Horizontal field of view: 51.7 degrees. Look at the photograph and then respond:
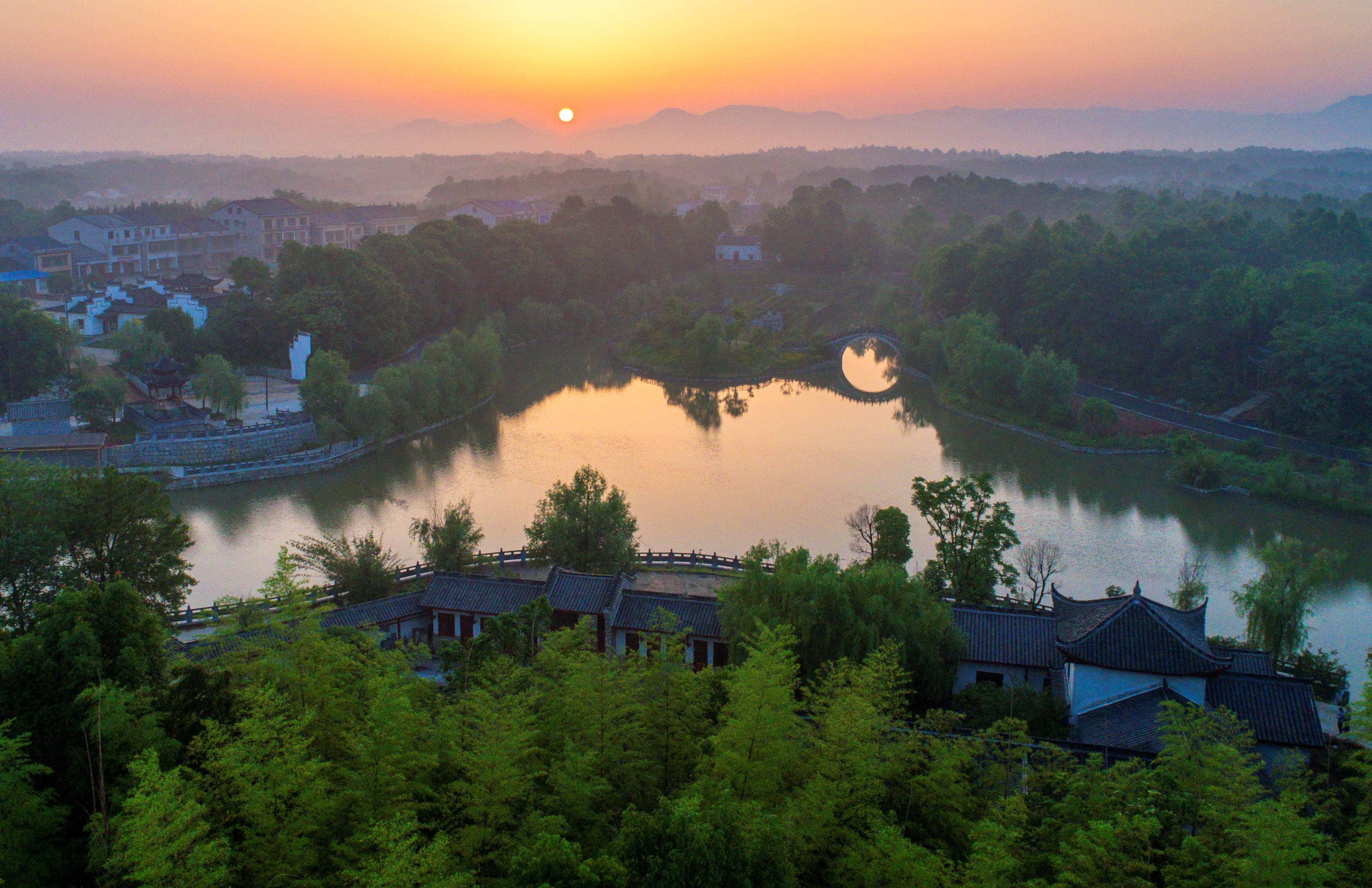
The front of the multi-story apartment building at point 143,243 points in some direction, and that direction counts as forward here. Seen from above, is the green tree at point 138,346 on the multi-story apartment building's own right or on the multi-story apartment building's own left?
on the multi-story apartment building's own right

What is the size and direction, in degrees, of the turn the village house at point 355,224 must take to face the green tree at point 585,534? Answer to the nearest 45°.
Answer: approximately 45° to its right

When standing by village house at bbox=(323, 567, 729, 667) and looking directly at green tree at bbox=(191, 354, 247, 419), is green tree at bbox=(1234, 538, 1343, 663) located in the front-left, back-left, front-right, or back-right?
back-right

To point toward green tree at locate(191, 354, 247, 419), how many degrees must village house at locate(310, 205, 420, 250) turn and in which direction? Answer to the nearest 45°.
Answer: approximately 45° to its right

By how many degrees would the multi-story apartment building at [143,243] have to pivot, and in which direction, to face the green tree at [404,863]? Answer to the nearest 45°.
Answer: approximately 45° to its right
